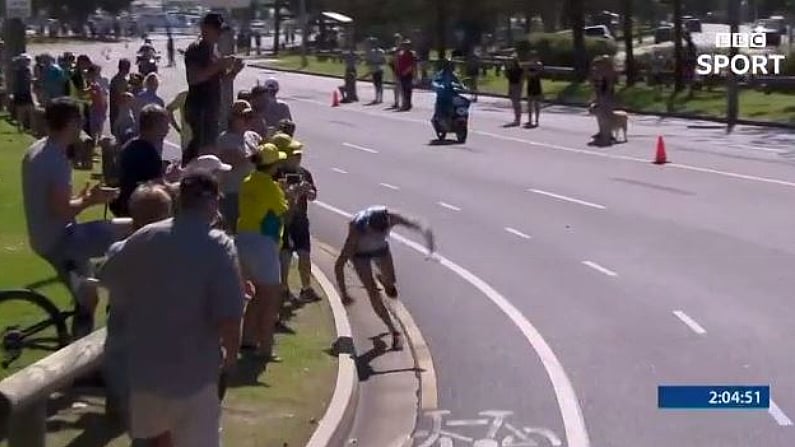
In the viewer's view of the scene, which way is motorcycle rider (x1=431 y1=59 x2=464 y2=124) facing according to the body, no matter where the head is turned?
toward the camera

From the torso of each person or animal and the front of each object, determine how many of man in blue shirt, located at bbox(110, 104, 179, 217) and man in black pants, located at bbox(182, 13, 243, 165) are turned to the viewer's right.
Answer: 2

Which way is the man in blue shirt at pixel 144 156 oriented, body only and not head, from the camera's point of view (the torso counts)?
to the viewer's right

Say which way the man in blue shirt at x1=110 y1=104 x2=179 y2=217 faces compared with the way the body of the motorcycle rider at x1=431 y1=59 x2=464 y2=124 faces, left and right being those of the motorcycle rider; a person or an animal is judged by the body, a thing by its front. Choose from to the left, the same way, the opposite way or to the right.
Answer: to the left

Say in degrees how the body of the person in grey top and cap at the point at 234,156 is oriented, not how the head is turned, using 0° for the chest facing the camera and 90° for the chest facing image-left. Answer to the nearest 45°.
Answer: approximately 270°

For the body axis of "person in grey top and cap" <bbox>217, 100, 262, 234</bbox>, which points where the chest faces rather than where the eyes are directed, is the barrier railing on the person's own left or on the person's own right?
on the person's own right

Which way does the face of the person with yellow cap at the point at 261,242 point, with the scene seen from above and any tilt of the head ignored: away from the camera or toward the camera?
away from the camera

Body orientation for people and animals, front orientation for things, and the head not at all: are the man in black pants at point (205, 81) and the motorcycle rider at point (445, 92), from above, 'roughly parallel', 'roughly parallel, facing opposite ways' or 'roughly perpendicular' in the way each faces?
roughly perpendicular

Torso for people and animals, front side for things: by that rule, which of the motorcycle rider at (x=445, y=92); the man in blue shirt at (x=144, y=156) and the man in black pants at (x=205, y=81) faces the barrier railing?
the motorcycle rider

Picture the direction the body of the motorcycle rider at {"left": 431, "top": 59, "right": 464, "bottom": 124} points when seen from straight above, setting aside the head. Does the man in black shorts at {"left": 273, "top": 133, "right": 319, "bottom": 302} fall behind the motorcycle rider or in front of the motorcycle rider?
in front

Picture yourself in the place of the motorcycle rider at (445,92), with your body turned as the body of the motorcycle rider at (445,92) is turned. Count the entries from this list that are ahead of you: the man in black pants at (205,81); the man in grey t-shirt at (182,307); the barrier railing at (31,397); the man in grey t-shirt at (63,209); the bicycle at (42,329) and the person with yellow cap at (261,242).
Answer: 6

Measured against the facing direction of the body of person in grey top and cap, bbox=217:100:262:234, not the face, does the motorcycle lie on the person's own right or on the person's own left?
on the person's own left
